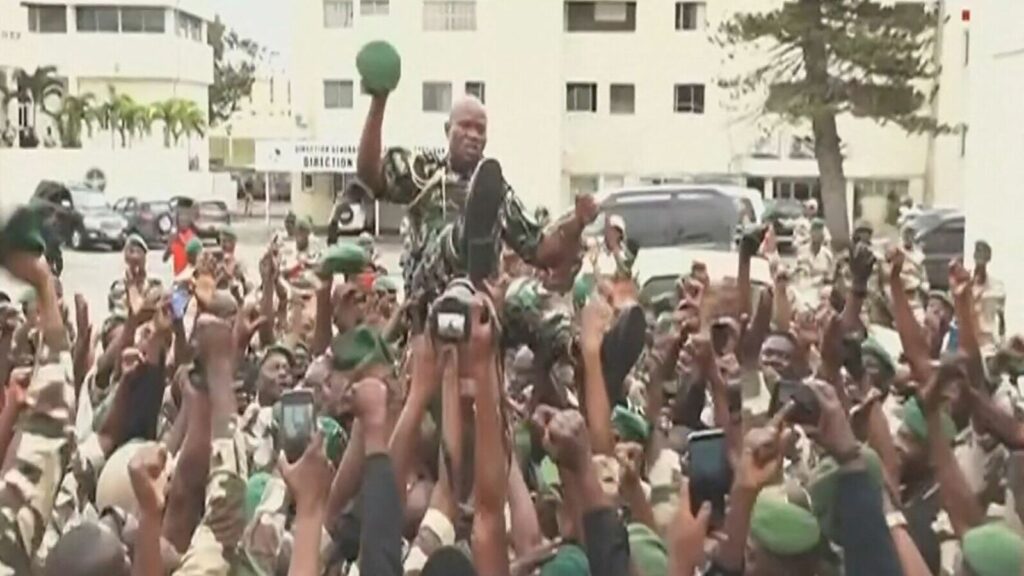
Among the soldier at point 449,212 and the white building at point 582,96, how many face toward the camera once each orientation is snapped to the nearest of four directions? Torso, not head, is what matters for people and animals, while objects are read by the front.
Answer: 2

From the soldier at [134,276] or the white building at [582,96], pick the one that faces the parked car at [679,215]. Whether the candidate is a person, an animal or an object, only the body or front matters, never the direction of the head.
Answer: the white building

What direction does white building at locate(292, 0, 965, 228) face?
toward the camera

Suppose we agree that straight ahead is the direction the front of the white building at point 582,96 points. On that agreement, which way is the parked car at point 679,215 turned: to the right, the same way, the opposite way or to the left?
to the right

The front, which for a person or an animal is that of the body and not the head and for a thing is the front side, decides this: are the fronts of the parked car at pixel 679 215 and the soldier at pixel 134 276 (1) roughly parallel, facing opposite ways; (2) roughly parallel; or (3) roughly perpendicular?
roughly perpendicular

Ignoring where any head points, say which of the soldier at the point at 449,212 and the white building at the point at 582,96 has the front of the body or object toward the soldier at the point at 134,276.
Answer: the white building

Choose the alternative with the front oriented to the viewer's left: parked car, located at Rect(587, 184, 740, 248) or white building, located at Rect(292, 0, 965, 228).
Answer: the parked car

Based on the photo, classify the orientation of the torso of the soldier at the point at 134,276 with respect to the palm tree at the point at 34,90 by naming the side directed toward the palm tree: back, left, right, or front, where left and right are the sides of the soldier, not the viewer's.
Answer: back

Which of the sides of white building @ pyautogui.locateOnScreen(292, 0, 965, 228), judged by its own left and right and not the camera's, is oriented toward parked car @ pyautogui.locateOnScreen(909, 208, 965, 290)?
front

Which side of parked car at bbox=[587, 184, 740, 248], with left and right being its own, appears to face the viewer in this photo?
left

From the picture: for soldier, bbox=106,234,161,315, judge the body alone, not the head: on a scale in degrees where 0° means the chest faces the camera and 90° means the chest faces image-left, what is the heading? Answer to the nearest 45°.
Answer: approximately 0°
